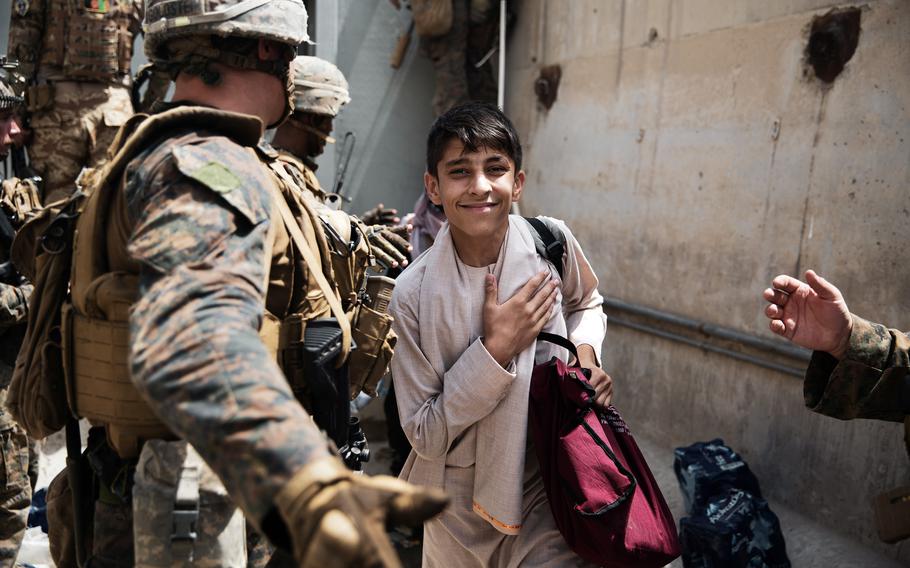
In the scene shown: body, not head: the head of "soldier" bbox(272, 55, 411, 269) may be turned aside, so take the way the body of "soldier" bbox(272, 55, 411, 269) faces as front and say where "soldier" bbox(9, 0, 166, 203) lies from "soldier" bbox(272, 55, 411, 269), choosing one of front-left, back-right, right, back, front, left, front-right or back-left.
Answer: back-left

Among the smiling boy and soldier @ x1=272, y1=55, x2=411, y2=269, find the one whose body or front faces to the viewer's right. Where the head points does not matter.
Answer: the soldier

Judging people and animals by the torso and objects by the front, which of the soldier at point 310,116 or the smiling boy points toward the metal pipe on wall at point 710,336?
the soldier

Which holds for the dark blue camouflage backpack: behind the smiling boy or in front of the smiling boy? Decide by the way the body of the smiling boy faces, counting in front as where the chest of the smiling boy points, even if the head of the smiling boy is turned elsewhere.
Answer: behind

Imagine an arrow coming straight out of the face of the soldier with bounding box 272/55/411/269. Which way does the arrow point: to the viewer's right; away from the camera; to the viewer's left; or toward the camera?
to the viewer's right

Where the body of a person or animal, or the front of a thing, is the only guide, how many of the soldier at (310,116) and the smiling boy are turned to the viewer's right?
1

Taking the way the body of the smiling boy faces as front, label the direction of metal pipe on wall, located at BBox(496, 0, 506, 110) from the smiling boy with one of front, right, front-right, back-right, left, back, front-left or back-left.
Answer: back

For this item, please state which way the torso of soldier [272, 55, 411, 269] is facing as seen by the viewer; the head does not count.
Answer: to the viewer's right
